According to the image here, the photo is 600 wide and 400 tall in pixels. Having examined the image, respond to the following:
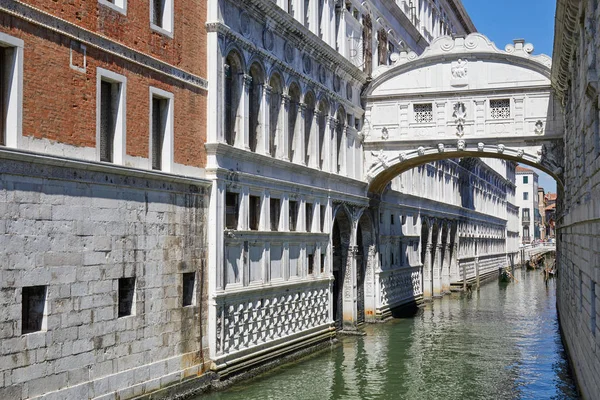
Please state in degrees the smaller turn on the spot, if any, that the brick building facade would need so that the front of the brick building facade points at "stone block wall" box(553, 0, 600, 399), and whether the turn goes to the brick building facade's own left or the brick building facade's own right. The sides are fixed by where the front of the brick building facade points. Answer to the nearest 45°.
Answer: approximately 45° to the brick building facade's own left

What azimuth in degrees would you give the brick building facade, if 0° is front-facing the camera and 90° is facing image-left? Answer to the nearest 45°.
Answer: approximately 315°

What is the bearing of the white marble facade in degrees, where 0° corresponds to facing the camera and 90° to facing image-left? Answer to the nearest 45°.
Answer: approximately 315°

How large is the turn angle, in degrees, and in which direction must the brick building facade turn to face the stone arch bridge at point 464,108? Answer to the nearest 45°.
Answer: approximately 90° to its left

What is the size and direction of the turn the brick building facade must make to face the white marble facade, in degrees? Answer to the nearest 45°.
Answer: approximately 90° to its left

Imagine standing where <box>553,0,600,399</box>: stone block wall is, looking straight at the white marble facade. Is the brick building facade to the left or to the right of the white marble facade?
left

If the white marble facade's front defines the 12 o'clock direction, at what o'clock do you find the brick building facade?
The brick building facade is roughly at 2 o'clock from the white marble facade.

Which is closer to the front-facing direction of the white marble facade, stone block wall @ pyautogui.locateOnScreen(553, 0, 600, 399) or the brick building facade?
the stone block wall
